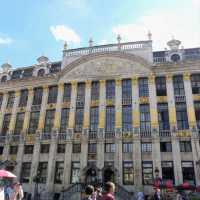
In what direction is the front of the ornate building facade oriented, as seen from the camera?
facing the viewer
